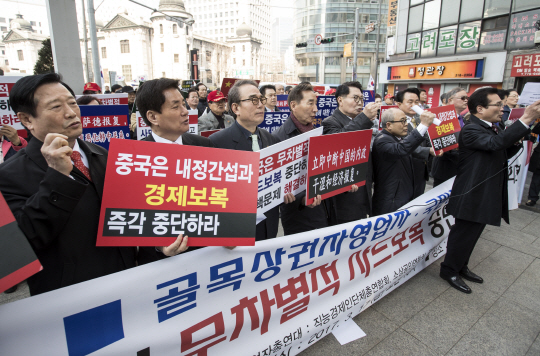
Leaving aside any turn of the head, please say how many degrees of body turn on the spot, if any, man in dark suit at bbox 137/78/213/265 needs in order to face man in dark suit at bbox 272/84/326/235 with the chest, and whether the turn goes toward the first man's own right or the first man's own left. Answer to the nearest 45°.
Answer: approximately 90° to the first man's own left

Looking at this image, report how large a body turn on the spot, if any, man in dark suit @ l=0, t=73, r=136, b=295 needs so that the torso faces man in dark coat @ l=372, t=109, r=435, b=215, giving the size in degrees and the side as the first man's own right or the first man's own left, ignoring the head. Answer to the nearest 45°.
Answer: approximately 45° to the first man's own left

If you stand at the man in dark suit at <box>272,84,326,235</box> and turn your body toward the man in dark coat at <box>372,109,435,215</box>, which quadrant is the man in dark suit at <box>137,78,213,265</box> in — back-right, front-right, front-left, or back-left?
back-right

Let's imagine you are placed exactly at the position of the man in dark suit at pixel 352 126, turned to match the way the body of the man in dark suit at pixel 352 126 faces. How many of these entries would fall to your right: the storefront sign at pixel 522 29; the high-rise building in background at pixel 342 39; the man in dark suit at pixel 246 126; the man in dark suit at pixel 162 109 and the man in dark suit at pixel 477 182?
2

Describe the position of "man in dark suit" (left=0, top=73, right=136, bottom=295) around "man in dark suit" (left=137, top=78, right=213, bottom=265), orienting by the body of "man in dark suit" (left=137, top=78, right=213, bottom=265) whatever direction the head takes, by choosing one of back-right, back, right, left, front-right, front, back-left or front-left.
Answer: right
